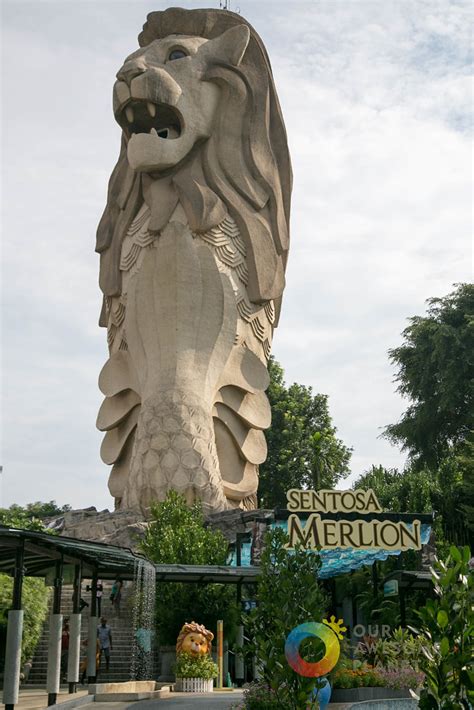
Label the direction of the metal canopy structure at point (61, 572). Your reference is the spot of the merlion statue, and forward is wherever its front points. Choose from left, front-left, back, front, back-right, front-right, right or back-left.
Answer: front-left

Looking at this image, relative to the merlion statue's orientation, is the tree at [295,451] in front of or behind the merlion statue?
behind

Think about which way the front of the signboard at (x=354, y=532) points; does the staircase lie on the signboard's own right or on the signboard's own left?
on the signboard's own right

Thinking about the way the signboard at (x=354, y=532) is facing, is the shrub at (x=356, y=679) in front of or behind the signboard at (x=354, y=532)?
in front

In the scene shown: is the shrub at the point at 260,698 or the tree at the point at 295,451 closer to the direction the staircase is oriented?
the shrub

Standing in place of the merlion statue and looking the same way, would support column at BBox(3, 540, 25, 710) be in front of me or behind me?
in front

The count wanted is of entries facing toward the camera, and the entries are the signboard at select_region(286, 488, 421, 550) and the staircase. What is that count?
2

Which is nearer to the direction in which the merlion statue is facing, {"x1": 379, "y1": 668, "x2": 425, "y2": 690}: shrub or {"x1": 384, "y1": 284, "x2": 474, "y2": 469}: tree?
the shrub

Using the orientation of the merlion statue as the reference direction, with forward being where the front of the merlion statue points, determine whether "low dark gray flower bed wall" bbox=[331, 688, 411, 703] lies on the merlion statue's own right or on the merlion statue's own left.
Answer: on the merlion statue's own left

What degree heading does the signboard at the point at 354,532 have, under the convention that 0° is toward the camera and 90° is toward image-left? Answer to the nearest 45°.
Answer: approximately 0°

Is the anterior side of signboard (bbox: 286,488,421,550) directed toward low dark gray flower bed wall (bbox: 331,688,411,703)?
yes
